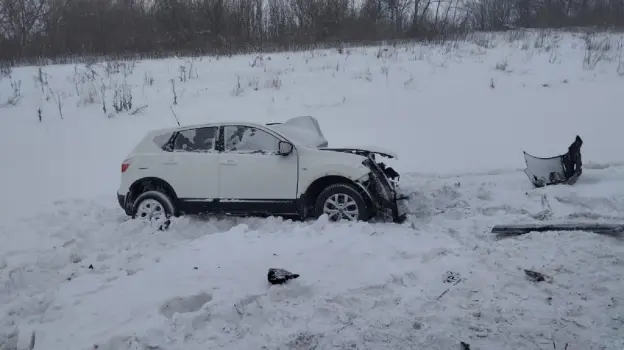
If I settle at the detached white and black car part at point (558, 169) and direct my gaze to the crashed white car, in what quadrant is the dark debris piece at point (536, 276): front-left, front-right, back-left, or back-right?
front-left

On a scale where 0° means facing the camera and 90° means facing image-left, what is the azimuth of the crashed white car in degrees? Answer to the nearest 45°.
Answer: approximately 270°

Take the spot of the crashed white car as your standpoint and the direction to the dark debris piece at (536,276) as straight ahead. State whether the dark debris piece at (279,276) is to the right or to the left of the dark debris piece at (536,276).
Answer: right

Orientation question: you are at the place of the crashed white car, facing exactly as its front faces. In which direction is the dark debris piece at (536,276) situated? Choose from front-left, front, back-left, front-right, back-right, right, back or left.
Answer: front-right

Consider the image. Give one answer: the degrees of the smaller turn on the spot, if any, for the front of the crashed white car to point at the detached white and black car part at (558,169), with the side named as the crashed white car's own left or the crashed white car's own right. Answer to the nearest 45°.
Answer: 0° — it already faces it

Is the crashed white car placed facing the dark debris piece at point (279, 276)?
no

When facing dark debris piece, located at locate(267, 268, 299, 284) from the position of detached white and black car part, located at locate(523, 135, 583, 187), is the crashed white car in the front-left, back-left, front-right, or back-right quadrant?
front-right
